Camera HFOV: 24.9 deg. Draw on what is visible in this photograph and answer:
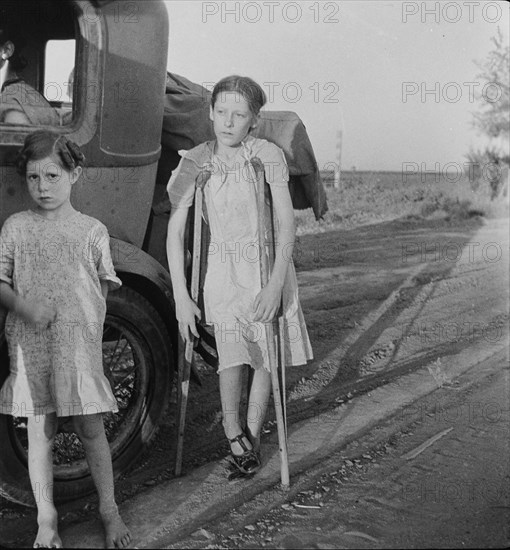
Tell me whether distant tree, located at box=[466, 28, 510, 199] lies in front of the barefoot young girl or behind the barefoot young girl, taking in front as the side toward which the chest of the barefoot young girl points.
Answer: behind

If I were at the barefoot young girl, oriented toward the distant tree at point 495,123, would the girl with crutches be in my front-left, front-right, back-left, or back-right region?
front-right

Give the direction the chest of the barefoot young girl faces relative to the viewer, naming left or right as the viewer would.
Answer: facing the viewer

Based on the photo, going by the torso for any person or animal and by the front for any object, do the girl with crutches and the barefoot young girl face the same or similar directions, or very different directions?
same or similar directions

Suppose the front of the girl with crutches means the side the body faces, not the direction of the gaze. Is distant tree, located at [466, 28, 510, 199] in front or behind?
behind

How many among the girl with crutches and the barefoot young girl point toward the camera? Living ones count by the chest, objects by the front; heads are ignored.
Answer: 2
